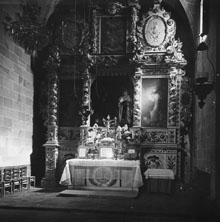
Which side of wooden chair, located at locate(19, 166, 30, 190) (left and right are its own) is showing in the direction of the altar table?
front

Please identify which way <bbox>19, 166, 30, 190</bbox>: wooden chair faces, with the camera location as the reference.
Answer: facing the viewer and to the right of the viewer

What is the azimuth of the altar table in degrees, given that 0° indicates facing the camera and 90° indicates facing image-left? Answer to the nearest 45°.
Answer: approximately 0°

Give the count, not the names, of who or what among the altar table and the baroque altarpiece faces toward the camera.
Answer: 2

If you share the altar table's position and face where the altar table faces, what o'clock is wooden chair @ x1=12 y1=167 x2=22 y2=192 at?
The wooden chair is roughly at 3 o'clock from the altar table.

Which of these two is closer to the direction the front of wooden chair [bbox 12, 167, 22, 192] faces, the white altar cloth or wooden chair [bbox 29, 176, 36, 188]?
the white altar cloth

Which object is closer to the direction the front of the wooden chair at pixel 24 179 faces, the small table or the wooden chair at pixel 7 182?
the small table

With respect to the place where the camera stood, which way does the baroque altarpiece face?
facing the viewer
